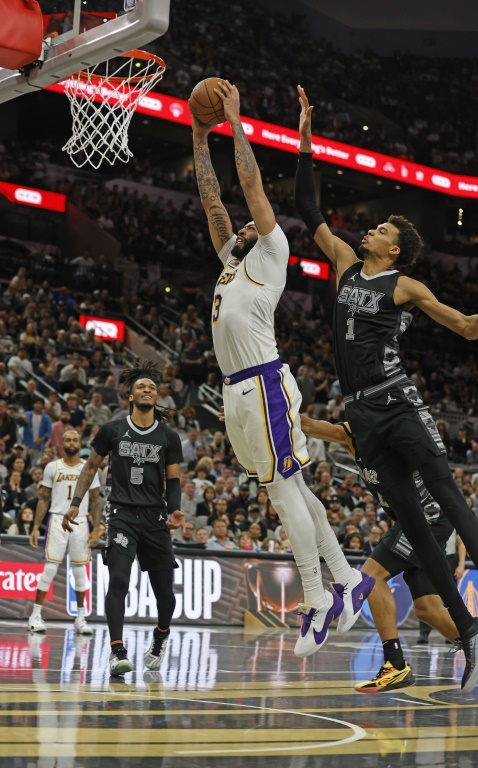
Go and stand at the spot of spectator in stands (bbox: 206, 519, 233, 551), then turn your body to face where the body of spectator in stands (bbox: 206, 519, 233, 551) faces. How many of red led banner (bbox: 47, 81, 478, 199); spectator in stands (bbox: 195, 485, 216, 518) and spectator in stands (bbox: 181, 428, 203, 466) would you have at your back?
3

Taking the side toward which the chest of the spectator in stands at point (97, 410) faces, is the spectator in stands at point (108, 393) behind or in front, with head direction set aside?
behind

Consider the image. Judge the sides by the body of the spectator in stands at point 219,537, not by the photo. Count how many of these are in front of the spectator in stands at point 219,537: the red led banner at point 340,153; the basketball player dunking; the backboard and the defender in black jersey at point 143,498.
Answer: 3

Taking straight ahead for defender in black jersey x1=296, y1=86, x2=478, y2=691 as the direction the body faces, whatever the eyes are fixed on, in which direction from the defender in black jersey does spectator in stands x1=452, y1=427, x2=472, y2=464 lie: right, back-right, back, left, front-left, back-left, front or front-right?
back-right

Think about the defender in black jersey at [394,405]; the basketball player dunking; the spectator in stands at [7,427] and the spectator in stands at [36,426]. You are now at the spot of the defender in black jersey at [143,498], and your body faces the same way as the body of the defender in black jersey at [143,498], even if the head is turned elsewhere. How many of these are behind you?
2

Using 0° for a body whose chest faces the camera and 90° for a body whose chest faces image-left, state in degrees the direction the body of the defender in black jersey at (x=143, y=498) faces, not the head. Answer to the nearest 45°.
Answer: approximately 0°

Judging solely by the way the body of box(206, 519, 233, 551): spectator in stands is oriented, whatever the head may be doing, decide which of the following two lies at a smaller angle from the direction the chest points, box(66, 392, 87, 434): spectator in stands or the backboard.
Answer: the backboard
